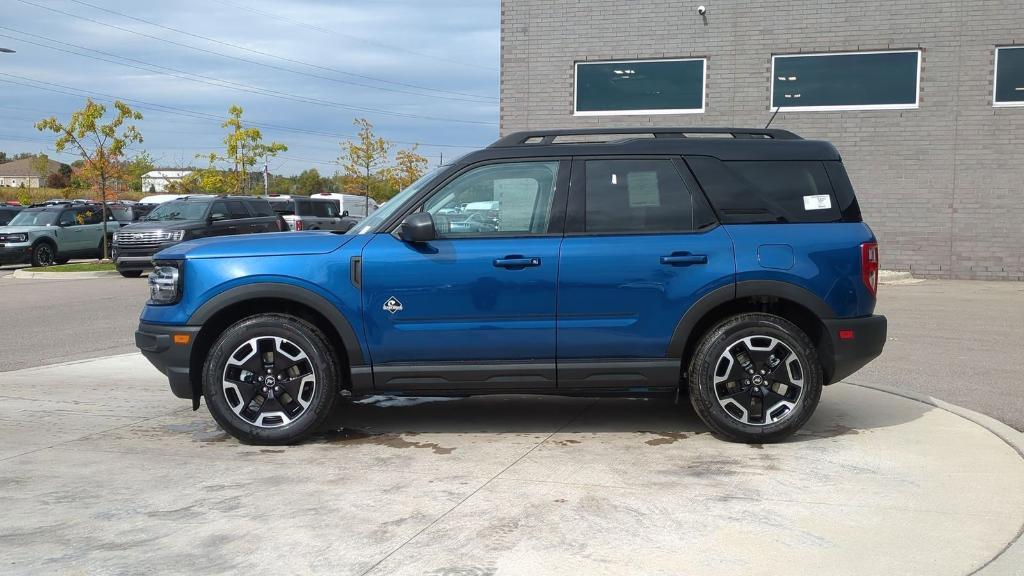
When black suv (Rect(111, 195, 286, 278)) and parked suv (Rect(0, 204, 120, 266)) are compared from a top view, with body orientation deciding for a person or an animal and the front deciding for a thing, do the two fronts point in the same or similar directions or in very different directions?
same or similar directions

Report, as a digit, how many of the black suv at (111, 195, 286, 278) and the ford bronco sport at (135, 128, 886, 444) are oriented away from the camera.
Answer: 0

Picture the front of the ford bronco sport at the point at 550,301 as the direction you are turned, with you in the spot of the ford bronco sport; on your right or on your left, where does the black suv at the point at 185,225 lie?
on your right

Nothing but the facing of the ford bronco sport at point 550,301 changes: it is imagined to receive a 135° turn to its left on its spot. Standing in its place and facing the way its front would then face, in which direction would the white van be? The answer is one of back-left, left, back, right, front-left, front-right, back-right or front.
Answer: back-left

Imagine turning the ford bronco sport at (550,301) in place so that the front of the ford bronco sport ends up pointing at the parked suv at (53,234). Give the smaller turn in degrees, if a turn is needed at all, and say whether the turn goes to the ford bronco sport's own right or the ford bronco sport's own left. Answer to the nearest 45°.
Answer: approximately 45° to the ford bronco sport's own right

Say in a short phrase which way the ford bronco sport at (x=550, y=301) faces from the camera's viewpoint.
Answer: facing to the left of the viewer

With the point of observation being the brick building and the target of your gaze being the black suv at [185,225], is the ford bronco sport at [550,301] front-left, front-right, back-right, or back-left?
front-left

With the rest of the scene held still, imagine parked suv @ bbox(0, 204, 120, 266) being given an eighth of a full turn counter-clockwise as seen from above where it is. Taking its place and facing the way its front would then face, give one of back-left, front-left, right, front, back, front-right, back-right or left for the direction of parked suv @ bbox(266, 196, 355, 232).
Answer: left

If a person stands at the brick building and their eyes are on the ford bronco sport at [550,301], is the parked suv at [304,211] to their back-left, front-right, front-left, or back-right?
back-right

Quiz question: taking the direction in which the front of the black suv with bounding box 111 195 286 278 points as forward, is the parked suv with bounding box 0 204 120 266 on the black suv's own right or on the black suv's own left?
on the black suv's own right

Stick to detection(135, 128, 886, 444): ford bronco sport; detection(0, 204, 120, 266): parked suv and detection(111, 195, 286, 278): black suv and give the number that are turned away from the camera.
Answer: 0

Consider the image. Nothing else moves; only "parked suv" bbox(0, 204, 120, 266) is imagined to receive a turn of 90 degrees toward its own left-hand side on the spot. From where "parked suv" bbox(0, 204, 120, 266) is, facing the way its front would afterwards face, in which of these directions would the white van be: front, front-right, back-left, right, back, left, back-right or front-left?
left

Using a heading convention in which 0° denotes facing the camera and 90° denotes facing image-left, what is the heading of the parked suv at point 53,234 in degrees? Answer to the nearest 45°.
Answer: approximately 45°

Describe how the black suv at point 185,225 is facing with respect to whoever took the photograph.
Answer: facing the viewer and to the left of the viewer

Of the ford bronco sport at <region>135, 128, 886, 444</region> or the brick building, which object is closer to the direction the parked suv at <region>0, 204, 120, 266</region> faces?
the ford bronco sport

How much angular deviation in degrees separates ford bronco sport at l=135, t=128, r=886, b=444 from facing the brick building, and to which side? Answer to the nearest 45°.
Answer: approximately 135° to its right
